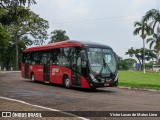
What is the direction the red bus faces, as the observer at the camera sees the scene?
facing the viewer and to the right of the viewer
